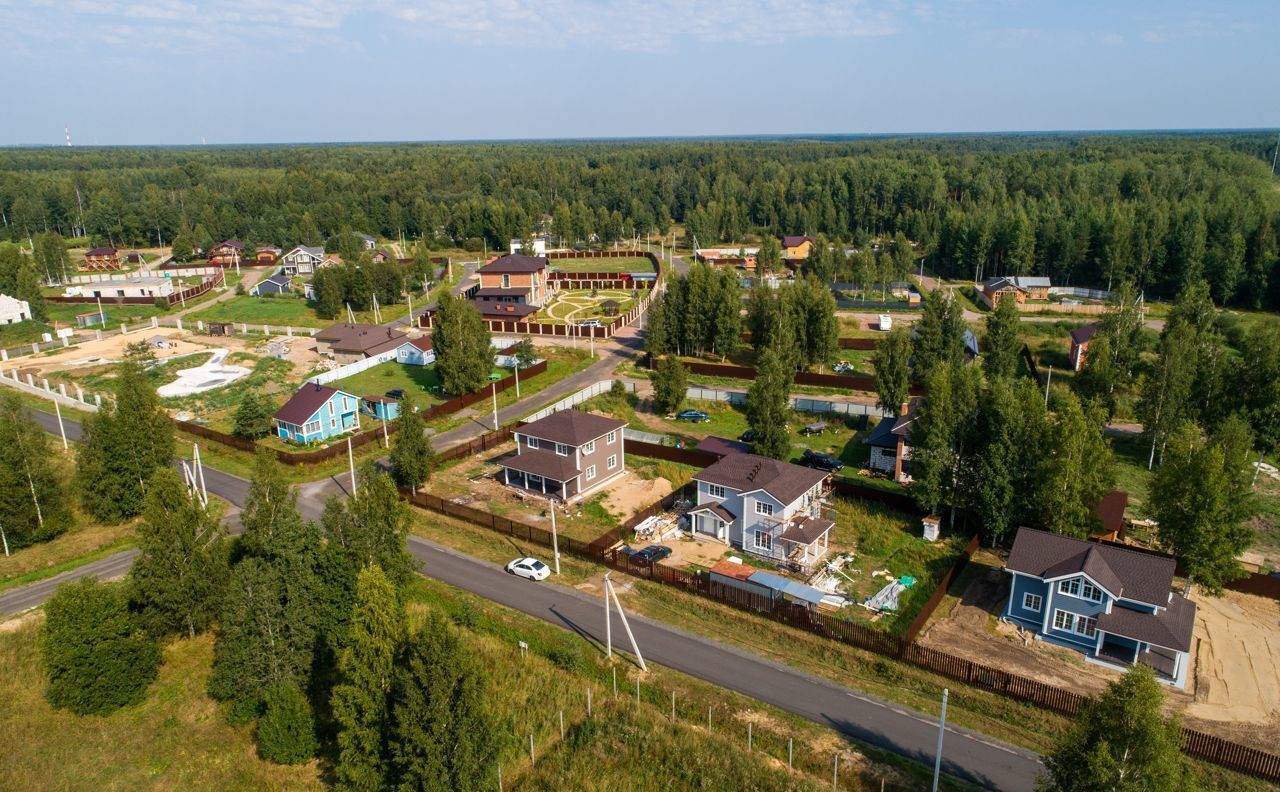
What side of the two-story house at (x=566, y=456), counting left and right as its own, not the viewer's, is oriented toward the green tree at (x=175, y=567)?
front

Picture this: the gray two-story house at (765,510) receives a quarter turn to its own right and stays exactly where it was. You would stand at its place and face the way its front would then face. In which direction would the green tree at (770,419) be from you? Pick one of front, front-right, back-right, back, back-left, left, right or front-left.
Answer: front-right

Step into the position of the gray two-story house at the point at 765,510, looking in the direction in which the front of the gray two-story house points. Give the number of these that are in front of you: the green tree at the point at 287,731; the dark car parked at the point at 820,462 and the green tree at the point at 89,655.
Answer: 2

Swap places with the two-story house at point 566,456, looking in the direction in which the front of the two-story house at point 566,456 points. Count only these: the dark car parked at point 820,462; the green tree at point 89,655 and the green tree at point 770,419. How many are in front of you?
1

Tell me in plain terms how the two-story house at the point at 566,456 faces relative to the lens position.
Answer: facing the viewer and to the left of the viewer

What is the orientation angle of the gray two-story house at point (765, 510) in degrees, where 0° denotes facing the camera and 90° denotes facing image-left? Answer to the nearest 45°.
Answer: approximately 45°

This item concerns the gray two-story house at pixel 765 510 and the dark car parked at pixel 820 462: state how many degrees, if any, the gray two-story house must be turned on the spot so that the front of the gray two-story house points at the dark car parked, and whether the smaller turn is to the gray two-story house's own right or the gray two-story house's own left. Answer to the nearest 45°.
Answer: approximately 135° to the gray two-story house's own right

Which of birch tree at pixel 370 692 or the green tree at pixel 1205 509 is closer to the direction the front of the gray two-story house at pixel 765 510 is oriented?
the birch tree

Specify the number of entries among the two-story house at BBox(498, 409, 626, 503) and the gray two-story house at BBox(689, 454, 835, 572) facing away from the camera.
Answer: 0

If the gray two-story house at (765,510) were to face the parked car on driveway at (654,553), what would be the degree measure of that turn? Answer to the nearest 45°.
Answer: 0° — it already faces it

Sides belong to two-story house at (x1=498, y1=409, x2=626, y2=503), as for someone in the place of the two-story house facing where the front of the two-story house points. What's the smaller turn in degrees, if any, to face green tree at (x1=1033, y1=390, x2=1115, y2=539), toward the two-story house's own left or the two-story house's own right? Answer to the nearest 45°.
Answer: approximately 90° to the two-story house's own left

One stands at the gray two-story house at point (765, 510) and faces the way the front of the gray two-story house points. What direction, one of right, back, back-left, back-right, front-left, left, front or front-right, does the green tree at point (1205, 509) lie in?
back-left

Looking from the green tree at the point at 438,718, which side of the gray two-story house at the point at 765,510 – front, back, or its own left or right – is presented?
front

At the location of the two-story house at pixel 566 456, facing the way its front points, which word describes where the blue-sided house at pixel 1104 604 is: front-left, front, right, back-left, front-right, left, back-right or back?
left

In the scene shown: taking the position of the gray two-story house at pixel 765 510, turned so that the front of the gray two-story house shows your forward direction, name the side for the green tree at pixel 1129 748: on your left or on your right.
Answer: on your left

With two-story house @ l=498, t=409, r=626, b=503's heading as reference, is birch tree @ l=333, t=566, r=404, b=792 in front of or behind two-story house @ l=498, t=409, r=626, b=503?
in front
